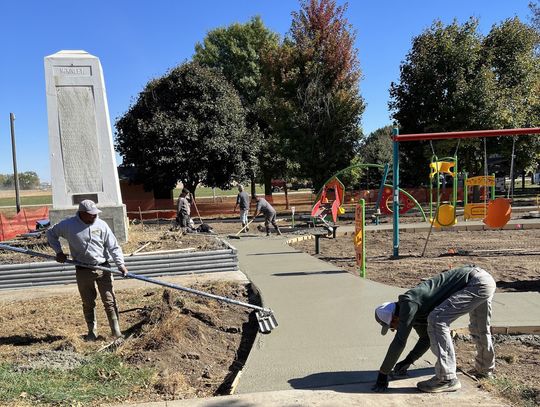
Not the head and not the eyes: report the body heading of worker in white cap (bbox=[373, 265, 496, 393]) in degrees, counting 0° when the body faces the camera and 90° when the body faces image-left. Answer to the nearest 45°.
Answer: approximately 90°

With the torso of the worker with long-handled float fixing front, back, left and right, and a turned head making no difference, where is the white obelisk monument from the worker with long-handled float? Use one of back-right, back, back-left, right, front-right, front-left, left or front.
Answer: back-left

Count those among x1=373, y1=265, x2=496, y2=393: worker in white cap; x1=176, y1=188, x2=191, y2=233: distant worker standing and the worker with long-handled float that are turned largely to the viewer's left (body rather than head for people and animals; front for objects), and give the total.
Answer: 1

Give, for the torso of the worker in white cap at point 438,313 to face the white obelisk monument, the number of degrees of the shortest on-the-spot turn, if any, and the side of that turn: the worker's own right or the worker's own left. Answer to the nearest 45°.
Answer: approximately 45° to the worker's own right

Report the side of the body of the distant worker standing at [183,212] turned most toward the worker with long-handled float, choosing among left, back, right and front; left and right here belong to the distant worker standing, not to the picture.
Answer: right

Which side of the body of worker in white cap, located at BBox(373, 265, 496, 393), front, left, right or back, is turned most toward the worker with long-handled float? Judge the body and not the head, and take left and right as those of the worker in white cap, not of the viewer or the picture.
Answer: front

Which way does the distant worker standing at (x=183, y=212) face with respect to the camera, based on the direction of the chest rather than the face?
to the viewer's right

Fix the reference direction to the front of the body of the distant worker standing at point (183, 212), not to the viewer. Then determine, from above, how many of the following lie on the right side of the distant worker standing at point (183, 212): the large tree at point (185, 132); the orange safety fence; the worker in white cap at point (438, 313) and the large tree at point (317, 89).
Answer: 1

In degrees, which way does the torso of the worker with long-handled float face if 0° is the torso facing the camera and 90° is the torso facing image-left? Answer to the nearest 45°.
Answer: approximately 315°

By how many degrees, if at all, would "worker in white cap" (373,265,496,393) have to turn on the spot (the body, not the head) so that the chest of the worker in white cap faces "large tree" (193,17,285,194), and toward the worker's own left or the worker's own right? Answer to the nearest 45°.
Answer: approximately 45° to the worker's own right

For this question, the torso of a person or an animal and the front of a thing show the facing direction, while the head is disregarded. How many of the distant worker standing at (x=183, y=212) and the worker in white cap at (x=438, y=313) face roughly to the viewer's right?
1

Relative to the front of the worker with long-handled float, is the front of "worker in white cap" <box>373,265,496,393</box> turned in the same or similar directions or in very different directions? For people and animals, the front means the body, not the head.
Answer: very different directions

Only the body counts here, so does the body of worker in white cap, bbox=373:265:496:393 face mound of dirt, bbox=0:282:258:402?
yes

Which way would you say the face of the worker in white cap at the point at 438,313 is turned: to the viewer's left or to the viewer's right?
to the viewer's left

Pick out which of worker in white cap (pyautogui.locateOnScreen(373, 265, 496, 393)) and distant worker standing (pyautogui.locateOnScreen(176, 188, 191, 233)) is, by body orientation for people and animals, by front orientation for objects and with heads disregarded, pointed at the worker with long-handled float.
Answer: the worker in white cap
